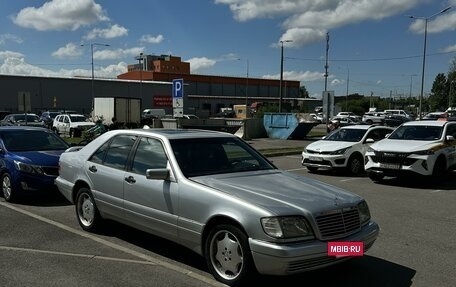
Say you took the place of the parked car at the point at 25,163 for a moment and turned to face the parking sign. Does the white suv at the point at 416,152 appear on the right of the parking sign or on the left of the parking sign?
right

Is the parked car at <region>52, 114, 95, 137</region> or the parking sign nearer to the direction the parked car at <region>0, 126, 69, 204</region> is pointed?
the parking sign

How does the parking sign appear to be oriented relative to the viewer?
toward the camera

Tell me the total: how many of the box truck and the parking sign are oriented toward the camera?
1

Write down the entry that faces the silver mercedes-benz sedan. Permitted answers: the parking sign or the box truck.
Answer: the parking sign

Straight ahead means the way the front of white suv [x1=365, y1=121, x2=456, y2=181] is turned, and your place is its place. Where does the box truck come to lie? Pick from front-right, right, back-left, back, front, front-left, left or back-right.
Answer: right

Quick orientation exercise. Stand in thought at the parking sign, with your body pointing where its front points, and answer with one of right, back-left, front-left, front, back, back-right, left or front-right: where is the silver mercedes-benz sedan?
front

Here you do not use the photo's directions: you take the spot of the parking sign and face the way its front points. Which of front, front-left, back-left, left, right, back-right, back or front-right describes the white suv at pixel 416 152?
front-left

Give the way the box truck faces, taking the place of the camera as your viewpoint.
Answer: facing away from the viewer and to the left of the viewer

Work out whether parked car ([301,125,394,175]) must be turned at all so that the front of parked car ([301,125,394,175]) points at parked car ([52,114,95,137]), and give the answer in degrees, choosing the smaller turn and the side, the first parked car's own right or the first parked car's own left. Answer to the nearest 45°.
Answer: approximately 90° to the first parked car's own right

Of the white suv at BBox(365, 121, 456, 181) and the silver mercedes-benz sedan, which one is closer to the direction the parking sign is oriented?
the silver mercedes-benz sedan

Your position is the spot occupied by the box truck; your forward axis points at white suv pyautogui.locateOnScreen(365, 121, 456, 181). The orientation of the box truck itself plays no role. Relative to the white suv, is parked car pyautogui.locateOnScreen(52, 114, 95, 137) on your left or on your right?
right
